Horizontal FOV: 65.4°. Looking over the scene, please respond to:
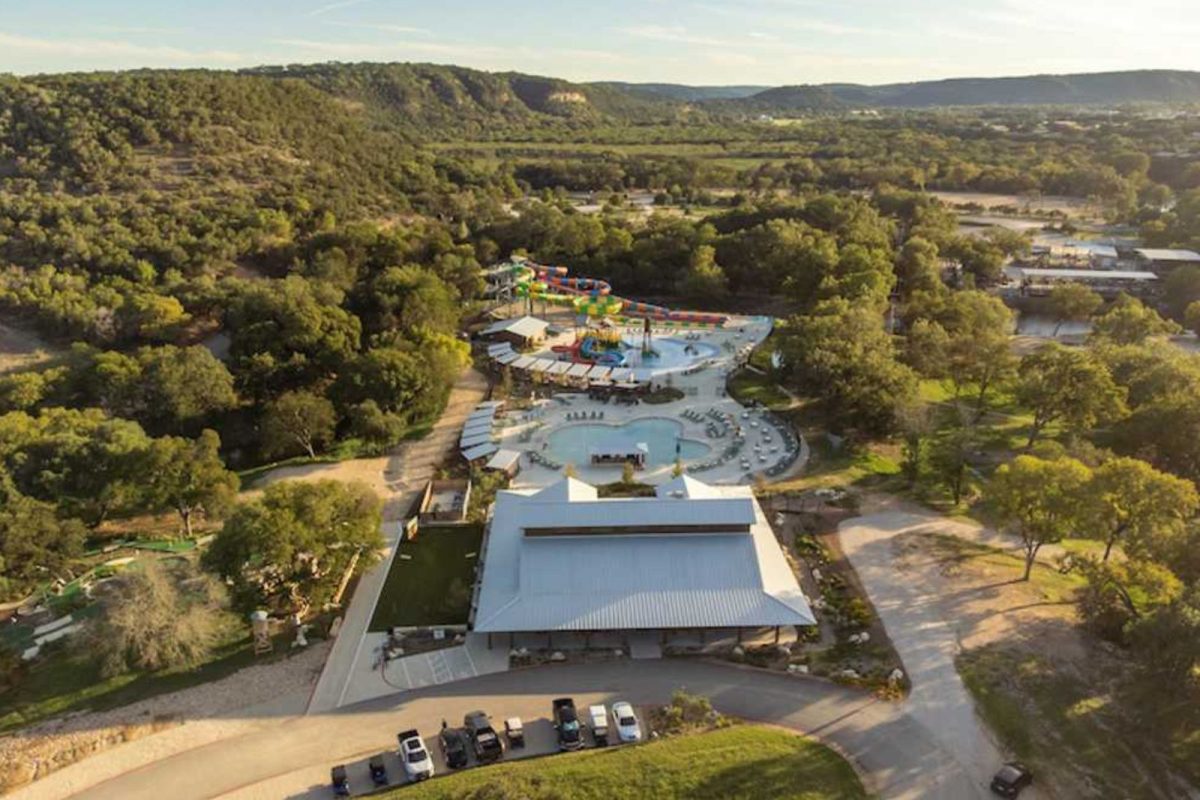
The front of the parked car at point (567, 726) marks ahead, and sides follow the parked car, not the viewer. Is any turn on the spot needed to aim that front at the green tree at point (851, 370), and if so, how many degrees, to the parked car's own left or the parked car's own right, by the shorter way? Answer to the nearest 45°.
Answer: approximately 135° to the parked car's own left

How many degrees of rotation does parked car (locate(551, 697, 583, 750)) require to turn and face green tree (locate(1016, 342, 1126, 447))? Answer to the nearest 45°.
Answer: approximately 135° to its left

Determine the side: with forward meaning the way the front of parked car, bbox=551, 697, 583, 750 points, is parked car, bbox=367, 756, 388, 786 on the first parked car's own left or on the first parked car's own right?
on the first parked car's own right

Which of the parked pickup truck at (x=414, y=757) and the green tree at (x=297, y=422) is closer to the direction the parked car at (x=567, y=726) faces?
the parked pickup truck

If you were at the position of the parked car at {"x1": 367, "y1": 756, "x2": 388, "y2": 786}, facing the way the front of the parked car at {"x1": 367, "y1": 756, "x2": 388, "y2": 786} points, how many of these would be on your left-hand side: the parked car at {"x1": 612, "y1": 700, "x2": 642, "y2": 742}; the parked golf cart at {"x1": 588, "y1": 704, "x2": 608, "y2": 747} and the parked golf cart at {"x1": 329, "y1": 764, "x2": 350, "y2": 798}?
2

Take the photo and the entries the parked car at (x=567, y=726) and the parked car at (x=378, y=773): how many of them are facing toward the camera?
2

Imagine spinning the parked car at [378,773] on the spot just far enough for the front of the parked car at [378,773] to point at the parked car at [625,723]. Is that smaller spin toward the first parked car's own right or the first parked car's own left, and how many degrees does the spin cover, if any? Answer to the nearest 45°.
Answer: approximately 90° to the first parked car's own left

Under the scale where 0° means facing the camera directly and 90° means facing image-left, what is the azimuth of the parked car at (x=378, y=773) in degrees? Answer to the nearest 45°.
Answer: approximately 0°

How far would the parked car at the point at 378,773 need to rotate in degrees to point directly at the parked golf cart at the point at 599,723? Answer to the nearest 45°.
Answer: approximately 90° to its left
